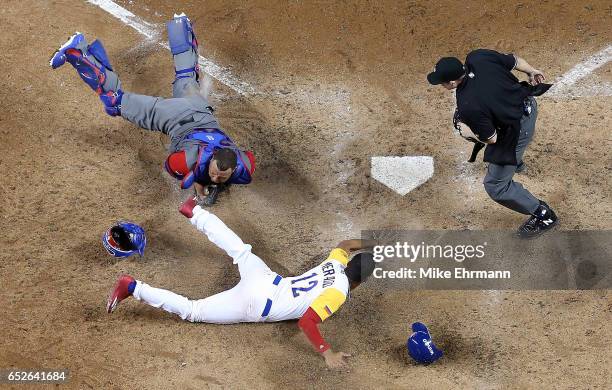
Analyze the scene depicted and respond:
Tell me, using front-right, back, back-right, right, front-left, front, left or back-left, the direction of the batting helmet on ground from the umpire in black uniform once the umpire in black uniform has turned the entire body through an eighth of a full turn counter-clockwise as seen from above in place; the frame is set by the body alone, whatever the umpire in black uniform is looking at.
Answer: front-left

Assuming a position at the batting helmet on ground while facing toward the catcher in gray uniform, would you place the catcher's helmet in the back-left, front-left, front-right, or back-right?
front-left

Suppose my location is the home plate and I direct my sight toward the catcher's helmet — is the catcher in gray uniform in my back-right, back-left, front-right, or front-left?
front-right

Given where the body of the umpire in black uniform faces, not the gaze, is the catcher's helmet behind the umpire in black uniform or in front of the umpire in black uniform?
in front

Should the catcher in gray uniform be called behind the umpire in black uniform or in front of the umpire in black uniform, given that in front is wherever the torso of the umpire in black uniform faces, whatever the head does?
in front

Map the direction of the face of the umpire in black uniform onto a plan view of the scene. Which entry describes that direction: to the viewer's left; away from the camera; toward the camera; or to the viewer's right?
to the viewer's left

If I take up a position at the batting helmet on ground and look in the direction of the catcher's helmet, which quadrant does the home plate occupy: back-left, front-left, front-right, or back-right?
front-right

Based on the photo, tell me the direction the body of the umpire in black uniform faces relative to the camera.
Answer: to the viewer's left
